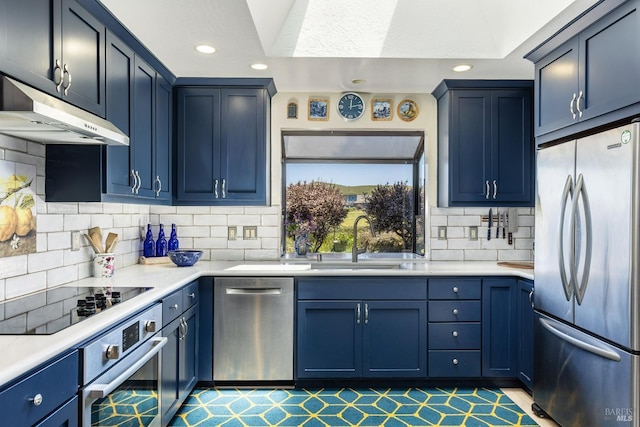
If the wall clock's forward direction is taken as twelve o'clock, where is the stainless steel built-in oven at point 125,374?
The stainless steel built-in oven is roughly at 1 o'clock from the wall clock.

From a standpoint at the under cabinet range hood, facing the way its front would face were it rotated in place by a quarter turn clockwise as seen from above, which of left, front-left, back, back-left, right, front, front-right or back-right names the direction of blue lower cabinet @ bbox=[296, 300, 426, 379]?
back-left

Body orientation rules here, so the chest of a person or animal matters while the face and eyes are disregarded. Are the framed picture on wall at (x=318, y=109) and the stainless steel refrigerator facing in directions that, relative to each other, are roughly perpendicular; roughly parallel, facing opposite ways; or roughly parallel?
roughly perpendicular

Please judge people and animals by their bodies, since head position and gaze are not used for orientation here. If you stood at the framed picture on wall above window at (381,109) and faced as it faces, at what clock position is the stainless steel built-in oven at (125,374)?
The stainless steel built-in oven is roughly at 1 o'clock from the framed picture on wall above window.

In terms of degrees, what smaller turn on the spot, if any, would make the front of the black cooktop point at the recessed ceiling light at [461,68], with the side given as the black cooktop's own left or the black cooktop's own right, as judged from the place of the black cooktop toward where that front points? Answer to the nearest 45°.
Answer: approximately 45° to the black cooktop's own left

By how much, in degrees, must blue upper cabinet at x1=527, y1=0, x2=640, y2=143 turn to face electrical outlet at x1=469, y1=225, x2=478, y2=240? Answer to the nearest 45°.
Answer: approximately 90° to its right

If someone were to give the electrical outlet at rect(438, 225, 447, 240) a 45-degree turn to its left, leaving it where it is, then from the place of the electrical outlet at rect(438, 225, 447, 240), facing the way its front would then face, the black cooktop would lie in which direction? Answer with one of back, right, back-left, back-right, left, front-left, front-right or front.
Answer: right

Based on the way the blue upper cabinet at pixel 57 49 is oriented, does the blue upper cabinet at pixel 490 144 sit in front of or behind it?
in front

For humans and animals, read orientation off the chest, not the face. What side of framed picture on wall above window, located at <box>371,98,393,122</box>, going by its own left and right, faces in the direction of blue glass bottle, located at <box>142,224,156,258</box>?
right

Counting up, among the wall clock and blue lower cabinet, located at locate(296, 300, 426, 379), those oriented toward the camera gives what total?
2
